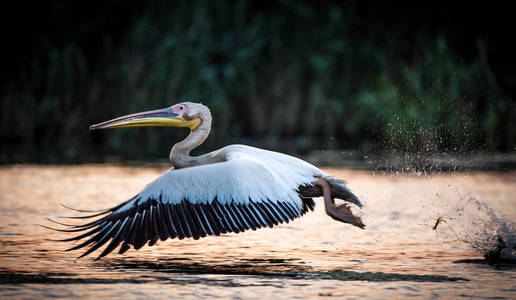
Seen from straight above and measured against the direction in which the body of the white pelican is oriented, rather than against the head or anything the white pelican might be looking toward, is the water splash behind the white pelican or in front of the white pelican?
behind

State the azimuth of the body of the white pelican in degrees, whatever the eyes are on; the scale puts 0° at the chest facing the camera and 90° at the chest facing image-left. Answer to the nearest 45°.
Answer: approximately 90°
